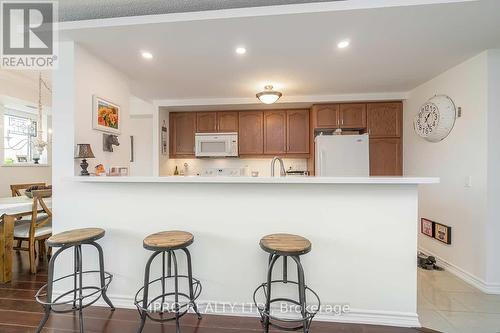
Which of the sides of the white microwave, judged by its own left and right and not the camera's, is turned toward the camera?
front

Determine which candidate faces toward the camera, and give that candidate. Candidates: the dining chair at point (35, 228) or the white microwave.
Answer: the white microwave

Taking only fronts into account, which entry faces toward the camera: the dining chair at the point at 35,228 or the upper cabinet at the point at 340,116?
the upper cabinet

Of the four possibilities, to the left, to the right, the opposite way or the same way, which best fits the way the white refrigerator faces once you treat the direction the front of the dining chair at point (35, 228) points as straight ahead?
to the left

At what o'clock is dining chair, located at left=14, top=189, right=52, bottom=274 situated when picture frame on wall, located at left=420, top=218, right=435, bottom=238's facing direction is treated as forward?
The dining chair is roughly at 12 o'clock from the picture frame on wall.

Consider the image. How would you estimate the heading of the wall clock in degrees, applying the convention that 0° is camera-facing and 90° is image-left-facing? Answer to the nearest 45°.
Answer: approximately 45°

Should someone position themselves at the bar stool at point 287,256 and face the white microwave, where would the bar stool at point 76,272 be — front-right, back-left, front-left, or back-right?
front-left

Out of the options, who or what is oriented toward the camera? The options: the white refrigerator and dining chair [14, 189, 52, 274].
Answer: the white refrigerator

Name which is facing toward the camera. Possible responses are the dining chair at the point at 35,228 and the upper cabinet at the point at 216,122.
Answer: the upper cabinet

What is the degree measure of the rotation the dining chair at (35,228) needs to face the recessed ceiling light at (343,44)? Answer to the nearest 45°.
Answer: approximately 180°

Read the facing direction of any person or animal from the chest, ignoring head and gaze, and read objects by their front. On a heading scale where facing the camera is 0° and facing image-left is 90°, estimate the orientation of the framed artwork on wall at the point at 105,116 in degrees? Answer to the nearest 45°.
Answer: approximately 315°

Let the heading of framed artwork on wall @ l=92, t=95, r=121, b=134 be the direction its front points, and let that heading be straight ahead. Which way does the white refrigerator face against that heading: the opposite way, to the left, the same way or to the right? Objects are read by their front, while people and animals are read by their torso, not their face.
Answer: to the right

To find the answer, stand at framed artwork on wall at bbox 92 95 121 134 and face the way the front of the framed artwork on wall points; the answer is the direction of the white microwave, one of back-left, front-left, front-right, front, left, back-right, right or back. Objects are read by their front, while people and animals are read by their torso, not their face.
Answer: left

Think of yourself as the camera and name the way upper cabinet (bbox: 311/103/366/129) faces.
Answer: facing the viewer

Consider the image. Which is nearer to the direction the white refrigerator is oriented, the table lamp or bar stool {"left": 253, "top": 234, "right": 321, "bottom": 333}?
the bar stool
